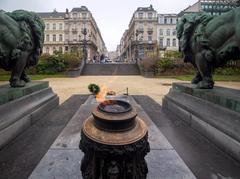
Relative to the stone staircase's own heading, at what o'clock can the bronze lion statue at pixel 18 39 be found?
The bronze lion statue is roughly at 12 o'clock from the stone staircase.

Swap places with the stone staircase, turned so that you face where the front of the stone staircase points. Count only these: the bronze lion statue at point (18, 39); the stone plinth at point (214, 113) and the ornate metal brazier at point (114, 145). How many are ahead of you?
3

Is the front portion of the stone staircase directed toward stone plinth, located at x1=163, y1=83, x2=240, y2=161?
yes

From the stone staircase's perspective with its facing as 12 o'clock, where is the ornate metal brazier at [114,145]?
The ornate metal brazier is roughly at 12 o'clock from the stone staircase.

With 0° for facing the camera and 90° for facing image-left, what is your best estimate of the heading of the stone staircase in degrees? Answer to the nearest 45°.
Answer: approximately 0°
